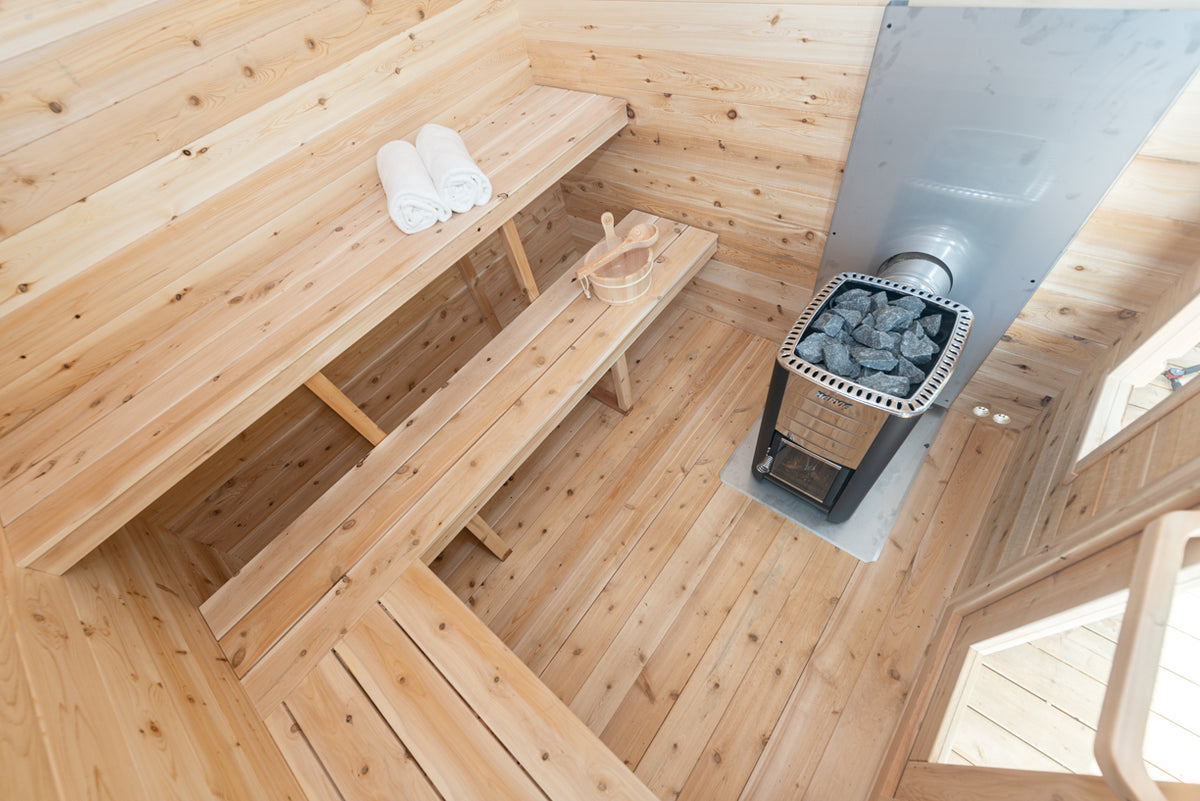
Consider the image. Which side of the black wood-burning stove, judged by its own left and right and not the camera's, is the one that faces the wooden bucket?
right

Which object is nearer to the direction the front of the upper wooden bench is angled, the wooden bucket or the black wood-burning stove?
the black wood-burning stove

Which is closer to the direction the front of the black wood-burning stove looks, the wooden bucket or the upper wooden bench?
the upper wooden bench

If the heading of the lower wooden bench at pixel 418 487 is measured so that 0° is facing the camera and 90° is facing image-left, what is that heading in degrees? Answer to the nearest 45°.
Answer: approximately 315°

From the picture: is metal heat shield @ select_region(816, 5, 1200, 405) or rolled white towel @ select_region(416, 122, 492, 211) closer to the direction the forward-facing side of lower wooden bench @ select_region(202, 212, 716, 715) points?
the metal heat shield

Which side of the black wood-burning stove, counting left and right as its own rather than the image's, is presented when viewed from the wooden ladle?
right

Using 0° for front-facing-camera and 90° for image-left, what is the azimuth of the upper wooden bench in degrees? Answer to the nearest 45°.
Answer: approximately 315°

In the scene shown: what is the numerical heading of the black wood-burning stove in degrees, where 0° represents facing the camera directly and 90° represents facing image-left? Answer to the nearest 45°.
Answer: approximately 45°

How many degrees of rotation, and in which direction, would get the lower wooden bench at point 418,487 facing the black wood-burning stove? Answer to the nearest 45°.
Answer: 0° — it already faces it

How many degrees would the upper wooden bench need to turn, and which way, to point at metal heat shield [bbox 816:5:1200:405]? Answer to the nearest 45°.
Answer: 0° — it already faces it

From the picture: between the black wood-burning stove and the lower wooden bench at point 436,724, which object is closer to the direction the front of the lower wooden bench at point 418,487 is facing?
the black wood-burning stove
